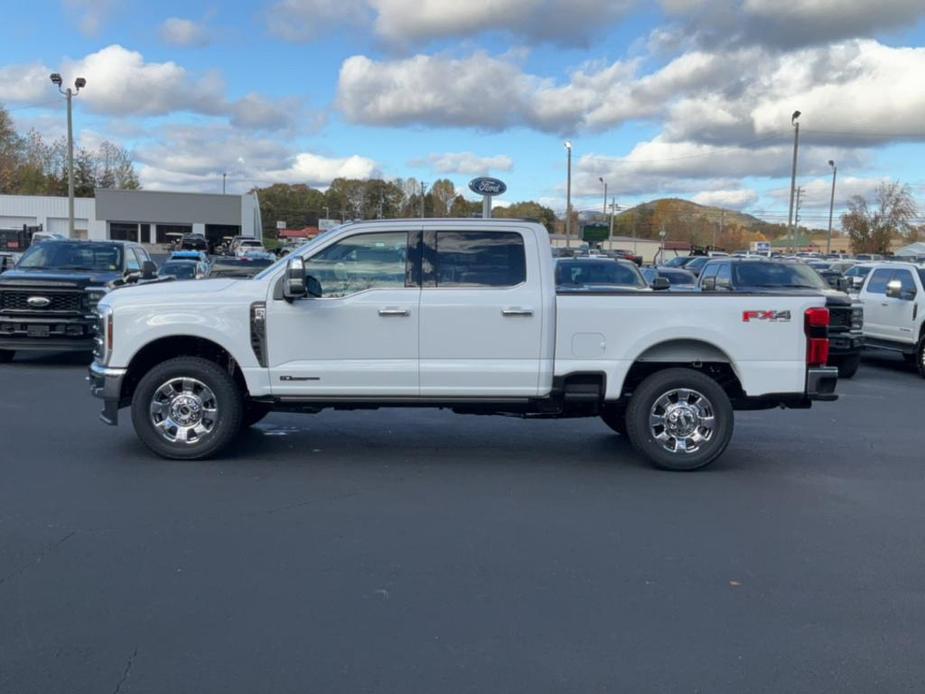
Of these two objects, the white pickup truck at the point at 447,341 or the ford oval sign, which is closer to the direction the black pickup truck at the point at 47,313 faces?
the white pickup truck

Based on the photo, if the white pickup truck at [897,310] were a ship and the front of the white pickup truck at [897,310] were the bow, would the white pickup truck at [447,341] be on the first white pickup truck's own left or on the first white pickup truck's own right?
on the first white pickup truck's own right

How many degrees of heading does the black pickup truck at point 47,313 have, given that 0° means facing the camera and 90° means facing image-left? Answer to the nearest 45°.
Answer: approximately 45°

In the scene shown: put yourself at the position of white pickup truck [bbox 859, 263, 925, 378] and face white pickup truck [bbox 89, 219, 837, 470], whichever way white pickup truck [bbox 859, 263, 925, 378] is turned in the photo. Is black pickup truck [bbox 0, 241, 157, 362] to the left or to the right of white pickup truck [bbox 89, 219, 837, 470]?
right

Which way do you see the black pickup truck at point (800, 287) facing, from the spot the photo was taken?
facing the viewer and to the right of the viewer

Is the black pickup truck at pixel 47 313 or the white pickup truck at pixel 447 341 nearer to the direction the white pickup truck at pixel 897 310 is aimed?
the white pickup truck

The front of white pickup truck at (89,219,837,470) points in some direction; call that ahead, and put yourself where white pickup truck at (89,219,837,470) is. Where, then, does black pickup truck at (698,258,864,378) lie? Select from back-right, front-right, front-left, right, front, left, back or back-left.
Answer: back-right

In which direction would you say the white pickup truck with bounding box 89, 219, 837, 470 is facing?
to the viewer's left

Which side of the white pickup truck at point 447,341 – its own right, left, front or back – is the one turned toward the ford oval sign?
right

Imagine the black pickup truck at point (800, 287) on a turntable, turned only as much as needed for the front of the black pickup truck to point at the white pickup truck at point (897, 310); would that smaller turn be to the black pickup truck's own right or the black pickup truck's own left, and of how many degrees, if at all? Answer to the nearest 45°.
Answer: approximately 90° to the black pickup truck's own left

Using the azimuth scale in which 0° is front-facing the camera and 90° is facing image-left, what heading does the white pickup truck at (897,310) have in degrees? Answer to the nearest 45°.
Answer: approximately 315°

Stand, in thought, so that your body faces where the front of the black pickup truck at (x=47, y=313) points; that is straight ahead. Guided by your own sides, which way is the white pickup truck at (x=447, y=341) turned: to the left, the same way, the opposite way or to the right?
to the right

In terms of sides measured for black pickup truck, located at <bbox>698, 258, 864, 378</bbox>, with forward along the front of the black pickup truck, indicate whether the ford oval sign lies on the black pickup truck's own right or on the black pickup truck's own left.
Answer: on the black pickup truck's own right

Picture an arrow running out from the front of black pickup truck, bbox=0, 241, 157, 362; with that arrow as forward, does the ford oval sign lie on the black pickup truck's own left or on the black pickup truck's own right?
on the black pickup truck's own left
